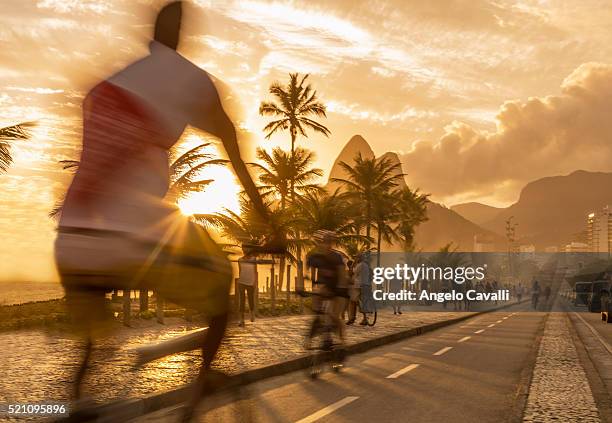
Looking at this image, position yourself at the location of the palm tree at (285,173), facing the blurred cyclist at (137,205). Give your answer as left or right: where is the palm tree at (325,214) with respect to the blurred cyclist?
left

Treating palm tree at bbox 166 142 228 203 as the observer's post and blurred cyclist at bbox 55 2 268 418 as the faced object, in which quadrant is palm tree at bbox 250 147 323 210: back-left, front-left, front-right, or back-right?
back-left
